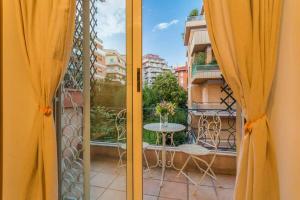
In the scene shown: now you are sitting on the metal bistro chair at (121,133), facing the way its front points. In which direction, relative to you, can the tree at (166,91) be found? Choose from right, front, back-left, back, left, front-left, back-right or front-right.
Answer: left

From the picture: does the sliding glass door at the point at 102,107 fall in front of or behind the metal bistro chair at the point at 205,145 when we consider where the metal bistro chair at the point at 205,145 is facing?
in front

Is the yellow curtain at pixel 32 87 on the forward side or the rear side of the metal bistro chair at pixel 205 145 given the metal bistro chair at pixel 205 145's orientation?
on the forward side

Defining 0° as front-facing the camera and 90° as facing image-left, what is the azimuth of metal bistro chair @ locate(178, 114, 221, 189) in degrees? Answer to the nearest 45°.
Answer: approximately 45°

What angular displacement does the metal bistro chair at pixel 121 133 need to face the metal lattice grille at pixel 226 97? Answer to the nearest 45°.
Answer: approximately 45° to its left

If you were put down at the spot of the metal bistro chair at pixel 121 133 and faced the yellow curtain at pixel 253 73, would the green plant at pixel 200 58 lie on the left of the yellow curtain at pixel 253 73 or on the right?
left

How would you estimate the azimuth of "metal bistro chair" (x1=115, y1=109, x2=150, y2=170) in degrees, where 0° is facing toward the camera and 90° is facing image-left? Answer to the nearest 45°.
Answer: approximately 315°
